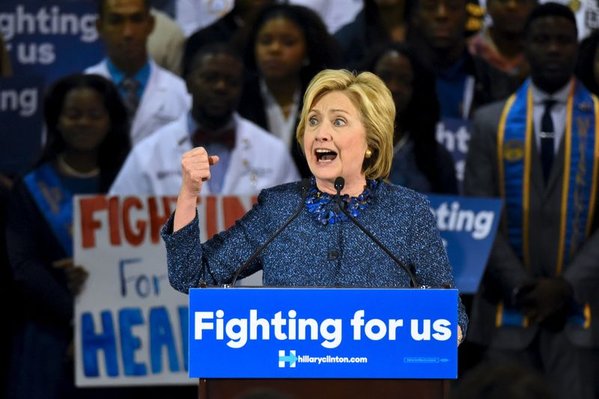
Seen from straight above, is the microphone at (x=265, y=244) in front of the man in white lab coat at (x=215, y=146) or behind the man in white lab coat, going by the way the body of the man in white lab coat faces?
in front

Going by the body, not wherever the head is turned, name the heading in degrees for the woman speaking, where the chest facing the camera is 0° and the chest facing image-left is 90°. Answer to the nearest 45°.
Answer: approximately 0°

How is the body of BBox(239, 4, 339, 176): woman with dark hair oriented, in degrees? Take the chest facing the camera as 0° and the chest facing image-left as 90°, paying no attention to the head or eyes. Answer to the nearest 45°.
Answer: approximately 0°

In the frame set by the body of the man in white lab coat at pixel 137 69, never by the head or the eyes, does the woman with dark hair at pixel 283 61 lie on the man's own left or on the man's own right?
on the man's own left

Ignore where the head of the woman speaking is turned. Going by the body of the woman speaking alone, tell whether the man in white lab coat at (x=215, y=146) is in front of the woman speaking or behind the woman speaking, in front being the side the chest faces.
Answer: behind

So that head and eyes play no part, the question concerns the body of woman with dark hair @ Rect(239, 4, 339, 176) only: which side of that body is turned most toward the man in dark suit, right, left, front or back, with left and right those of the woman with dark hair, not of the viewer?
left

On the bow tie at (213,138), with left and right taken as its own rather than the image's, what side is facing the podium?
front
